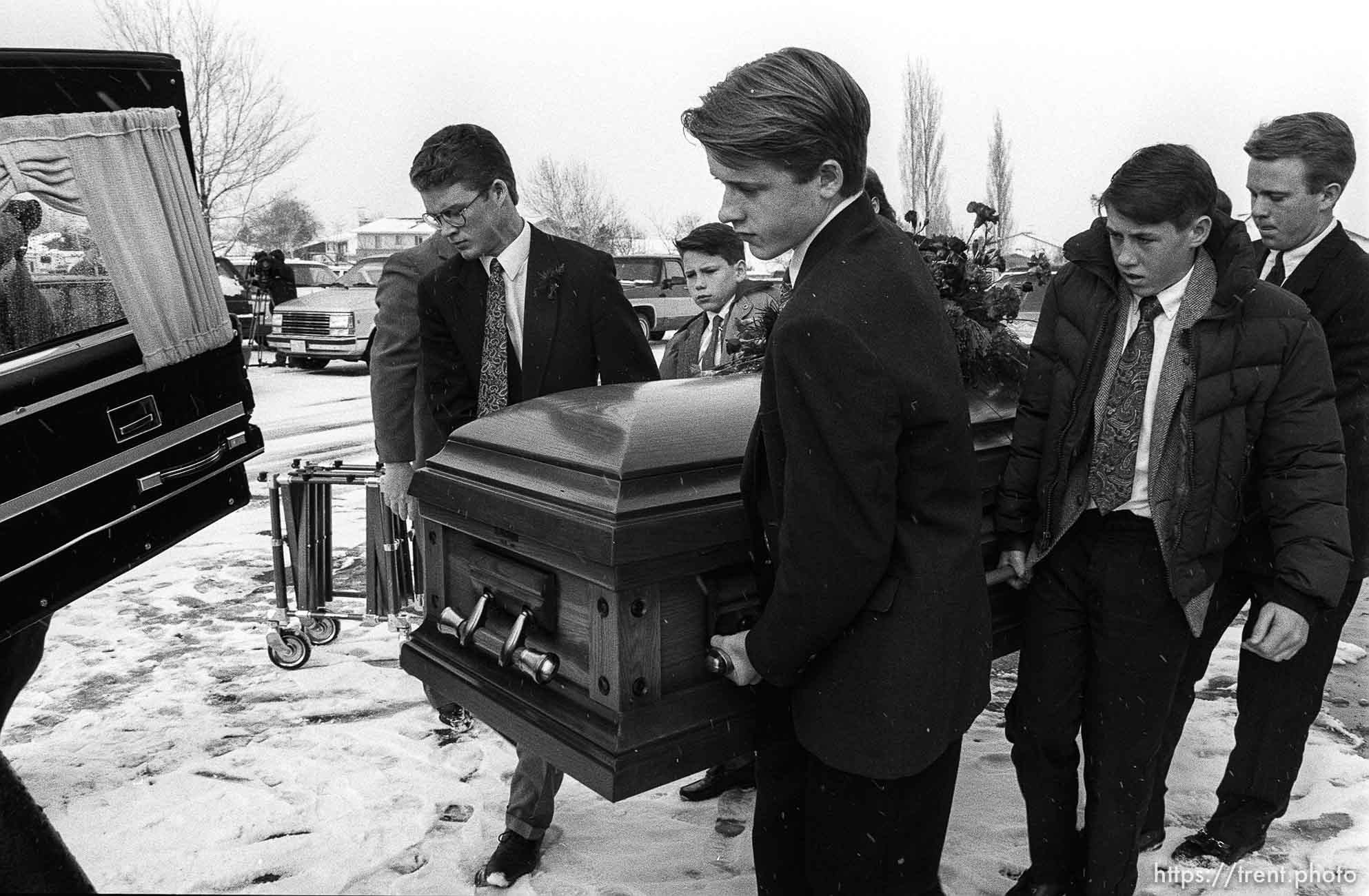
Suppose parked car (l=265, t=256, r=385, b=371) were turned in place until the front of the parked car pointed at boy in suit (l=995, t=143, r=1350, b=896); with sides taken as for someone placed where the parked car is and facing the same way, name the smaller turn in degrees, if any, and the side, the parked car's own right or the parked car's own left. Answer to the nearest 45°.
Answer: approximately 45° to the parked car's own left

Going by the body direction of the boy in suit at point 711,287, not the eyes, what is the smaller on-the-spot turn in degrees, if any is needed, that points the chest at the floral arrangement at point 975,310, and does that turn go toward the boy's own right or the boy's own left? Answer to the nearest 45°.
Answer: approximately 45° to the boy's own left

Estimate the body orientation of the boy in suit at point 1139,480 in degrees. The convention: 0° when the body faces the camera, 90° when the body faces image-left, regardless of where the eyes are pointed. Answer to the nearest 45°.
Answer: approximately 45°

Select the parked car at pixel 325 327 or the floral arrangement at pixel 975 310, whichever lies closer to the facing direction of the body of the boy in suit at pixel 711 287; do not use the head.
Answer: the floral arrangement

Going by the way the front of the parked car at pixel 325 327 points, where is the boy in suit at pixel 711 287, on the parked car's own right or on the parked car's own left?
on the parked car's own left

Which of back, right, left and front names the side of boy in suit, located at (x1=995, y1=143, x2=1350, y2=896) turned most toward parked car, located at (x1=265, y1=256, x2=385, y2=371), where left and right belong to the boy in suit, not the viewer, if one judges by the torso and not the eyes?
right

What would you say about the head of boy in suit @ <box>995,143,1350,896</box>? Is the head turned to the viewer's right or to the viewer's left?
to the viewer's left

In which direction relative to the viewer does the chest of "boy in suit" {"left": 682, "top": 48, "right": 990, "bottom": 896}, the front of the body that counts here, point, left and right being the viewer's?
facing to the left of the viewer

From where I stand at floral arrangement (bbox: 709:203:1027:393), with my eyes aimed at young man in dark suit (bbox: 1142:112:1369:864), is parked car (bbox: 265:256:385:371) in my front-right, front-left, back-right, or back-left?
back-left
